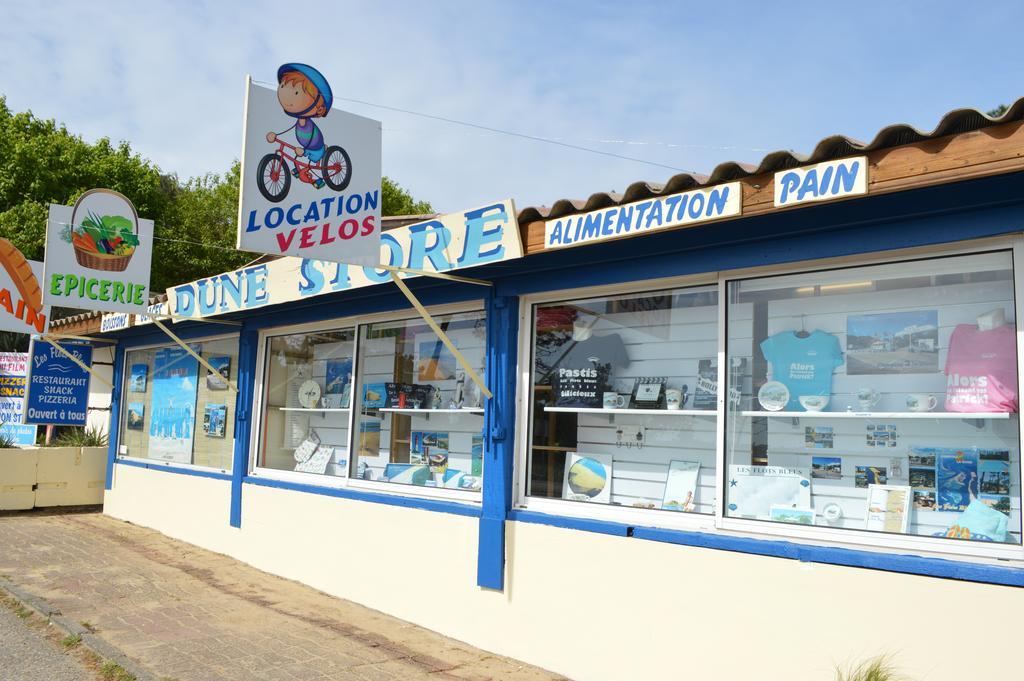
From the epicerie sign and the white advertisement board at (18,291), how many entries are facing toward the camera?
2

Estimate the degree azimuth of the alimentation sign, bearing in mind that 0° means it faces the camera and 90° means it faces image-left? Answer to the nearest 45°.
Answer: approximately 45°

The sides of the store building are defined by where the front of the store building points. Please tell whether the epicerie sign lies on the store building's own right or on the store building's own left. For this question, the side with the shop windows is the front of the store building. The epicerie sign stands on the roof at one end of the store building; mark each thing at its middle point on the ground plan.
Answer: on the store building's own right

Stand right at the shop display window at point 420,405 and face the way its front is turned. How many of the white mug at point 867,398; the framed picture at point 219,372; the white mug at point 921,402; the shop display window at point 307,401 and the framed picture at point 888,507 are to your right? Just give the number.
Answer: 2

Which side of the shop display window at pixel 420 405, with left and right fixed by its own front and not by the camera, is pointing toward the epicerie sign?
right

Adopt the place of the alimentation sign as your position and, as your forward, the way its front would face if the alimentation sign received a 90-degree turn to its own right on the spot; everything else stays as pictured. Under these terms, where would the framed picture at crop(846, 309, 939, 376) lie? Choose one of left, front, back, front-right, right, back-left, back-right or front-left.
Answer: back-right

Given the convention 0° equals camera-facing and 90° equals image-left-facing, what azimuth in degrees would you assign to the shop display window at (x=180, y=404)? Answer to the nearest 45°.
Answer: approximately 45°

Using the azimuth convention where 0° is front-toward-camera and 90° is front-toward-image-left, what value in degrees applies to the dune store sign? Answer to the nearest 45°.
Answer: approximately 45°
